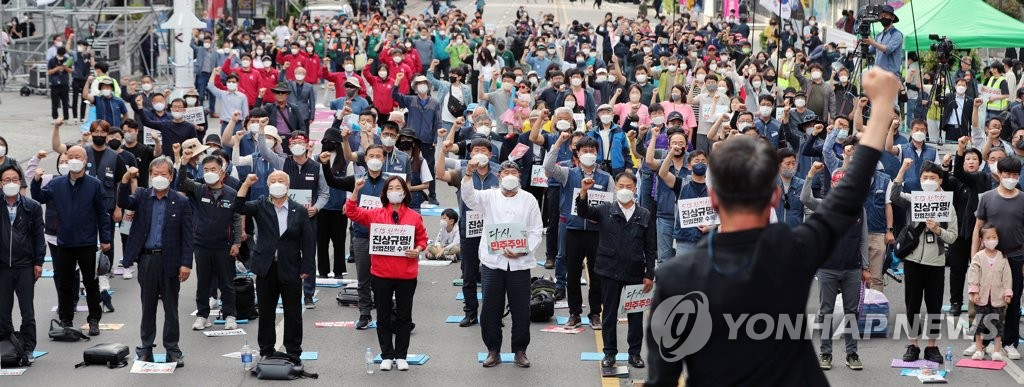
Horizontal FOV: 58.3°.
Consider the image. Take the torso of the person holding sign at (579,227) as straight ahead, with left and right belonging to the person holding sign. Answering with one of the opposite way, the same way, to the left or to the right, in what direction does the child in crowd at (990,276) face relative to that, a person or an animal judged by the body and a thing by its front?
the same way

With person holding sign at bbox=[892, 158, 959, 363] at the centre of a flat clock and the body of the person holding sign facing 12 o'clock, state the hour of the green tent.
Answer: The green tent is roughly at 6 o'clock from the person holding sign.

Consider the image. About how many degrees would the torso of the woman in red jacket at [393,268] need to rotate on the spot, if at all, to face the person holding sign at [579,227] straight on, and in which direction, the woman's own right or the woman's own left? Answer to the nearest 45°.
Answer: approximately 135° to the woman's own left

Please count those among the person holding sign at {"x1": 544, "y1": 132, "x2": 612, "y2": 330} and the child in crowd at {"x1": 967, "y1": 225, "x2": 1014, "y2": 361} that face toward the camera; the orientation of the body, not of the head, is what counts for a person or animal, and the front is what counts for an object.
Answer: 2

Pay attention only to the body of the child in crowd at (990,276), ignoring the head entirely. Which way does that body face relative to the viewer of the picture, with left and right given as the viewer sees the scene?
facing the viewer

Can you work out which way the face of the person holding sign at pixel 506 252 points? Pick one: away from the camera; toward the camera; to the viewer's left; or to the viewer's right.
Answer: toward the camera

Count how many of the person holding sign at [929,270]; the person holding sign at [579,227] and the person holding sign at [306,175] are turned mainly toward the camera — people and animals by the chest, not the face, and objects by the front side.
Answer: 3

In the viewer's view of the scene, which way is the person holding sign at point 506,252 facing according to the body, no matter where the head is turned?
toward the camera

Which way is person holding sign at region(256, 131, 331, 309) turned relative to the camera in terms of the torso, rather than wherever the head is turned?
toward the camera

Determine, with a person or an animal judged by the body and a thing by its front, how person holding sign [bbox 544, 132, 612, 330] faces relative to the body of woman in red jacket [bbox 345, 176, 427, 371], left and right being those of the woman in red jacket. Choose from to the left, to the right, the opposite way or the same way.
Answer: the same way

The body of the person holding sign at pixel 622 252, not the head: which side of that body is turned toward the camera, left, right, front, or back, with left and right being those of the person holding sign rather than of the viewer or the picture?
front

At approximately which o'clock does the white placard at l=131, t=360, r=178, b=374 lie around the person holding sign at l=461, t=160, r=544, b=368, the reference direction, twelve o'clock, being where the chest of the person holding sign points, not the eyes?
The white placard is roughly at 3 o'clock from the person holding sign.

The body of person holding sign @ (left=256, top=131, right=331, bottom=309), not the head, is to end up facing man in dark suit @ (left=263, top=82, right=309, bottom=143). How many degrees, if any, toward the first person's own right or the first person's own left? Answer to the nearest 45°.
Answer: approximately 180°

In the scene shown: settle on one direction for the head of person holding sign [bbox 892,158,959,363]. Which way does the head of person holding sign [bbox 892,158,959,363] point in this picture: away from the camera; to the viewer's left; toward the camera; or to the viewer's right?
toward the camera

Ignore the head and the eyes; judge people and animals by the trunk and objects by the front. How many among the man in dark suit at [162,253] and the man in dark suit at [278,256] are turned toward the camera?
2

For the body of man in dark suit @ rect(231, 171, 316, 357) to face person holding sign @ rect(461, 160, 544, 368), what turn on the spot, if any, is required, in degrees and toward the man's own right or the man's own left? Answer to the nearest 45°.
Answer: approximately 90° to the man's own left

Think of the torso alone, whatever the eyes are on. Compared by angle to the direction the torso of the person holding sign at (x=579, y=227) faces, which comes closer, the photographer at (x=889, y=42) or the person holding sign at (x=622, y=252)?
the person holding sign

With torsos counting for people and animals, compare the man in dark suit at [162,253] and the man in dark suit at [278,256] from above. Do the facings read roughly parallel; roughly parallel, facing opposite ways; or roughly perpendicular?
roughly parallel

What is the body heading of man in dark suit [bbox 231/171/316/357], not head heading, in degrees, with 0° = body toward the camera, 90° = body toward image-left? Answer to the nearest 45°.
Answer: approximately 0°

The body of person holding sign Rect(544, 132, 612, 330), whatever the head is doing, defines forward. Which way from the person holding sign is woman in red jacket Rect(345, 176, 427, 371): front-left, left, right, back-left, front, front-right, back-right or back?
front-right

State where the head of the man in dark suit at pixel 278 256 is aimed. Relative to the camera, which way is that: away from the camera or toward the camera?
toward the camera

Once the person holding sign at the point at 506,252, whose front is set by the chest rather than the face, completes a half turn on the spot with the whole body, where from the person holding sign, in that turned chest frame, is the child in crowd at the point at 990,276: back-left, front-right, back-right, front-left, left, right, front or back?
right
